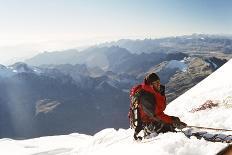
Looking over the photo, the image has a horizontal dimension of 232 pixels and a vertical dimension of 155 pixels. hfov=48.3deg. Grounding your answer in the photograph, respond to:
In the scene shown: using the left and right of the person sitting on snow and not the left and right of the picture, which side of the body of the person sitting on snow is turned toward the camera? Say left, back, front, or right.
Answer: right
